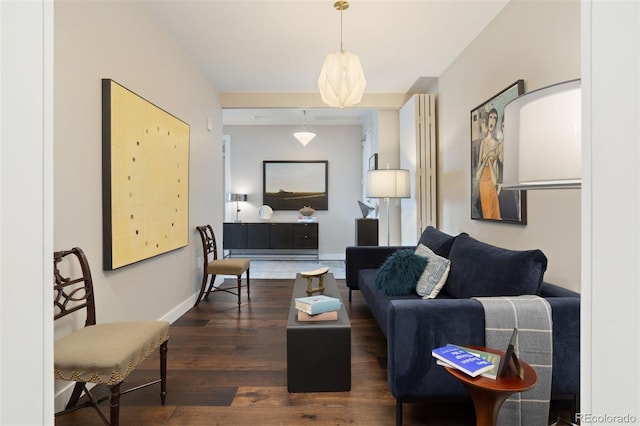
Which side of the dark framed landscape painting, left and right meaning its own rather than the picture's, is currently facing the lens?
front

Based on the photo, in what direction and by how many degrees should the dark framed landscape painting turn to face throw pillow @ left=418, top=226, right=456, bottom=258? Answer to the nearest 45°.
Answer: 0° — it already faces it

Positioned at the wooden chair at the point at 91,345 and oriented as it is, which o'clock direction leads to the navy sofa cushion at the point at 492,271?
The navy sofa cushion is roughly at 11 o'clock from the wooden chair.

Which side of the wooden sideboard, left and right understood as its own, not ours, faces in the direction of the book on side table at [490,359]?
front

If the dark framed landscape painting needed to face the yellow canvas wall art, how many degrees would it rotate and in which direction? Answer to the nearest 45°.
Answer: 0° — it already faces it

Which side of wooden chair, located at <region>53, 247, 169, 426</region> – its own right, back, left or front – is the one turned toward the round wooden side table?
front

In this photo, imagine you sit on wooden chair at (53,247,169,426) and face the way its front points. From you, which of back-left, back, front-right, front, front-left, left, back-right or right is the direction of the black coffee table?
front-left

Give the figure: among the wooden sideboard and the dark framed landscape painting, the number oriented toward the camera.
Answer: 2

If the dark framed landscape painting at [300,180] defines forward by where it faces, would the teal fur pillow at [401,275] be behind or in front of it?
in front

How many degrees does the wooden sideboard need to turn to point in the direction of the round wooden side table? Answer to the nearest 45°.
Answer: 0° — it already faces it

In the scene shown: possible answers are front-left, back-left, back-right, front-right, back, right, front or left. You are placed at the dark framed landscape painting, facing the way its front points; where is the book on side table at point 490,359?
front

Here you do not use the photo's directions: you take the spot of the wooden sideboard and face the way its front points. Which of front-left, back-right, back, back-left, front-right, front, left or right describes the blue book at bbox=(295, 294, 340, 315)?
front

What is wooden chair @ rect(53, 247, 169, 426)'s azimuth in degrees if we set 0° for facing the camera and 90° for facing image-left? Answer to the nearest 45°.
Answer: approximately 315°

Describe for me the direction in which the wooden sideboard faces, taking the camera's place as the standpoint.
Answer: facing the viewer

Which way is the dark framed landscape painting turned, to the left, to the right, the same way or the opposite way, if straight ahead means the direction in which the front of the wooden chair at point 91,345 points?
to the right

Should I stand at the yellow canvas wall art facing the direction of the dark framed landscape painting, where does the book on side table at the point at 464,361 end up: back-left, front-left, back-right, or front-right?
back-right

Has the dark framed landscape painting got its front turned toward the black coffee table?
yes
